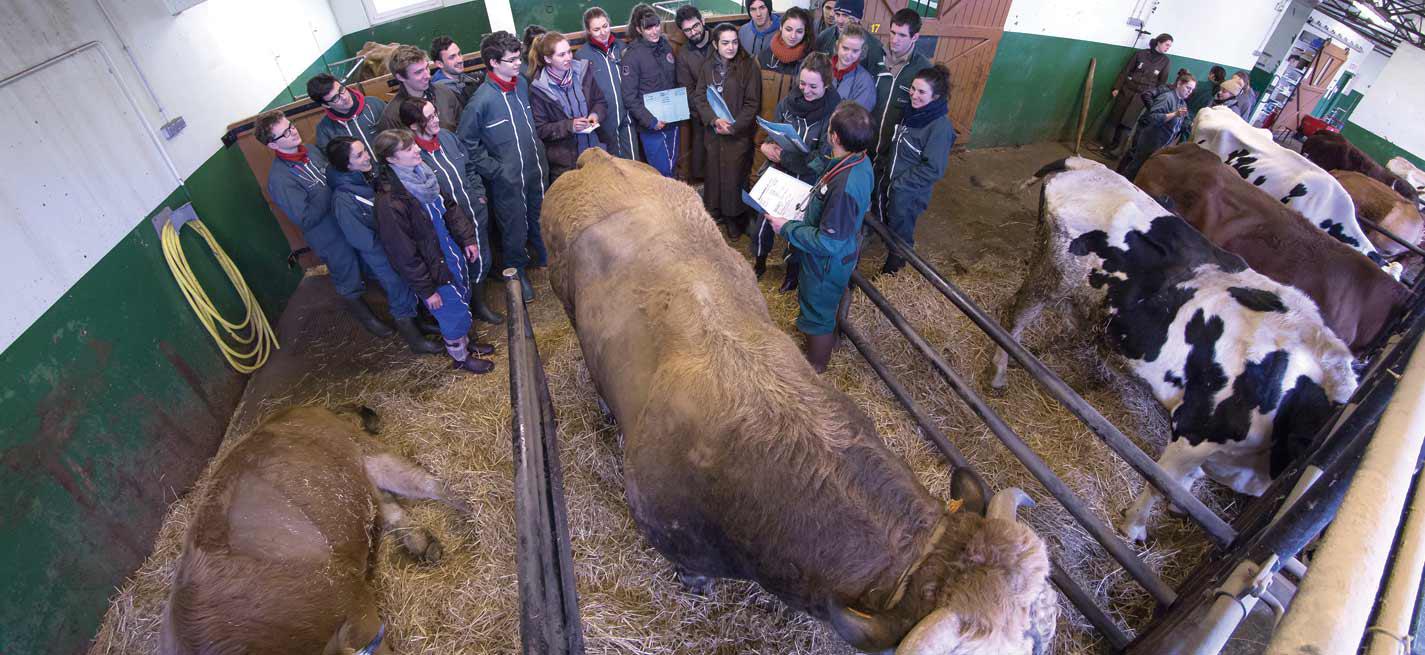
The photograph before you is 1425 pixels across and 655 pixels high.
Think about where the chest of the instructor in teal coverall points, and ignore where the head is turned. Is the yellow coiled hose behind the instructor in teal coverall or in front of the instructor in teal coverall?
in front

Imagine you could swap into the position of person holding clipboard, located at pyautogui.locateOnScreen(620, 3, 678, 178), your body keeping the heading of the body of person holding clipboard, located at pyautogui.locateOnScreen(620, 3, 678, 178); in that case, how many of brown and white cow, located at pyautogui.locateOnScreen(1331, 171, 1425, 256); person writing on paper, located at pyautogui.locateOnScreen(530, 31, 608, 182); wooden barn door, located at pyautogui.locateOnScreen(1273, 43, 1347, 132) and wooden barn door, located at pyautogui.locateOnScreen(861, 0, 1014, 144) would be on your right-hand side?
1

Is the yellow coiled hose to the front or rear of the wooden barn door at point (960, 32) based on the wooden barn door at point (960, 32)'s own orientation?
to the front

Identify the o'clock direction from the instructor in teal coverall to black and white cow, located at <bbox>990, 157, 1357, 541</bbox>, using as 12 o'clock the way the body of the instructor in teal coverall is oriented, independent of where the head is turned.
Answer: The black and white cow is roughly at 6 o'clock from the instructor in teal coverall.

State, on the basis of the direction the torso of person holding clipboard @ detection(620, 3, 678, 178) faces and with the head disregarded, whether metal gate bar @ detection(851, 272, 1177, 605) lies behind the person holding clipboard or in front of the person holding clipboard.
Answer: in front

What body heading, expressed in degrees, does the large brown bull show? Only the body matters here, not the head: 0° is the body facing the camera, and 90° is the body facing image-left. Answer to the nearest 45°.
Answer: approximately 315°

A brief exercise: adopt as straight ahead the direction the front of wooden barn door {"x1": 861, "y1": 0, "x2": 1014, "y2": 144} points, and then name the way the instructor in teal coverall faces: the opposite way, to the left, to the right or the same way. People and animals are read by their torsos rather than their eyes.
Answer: to the right

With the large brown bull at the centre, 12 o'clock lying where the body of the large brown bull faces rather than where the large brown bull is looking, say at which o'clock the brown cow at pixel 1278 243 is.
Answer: The brown cow is roughly at 9 o'clock from the large brown bull.

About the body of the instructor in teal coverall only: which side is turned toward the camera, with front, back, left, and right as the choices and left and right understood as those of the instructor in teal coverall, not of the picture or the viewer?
left

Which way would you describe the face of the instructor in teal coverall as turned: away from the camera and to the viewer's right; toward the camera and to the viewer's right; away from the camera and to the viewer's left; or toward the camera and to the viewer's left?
away from the camera and to the viewer's left

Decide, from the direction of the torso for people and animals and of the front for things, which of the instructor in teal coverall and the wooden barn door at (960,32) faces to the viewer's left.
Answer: the instructor in teal coverall

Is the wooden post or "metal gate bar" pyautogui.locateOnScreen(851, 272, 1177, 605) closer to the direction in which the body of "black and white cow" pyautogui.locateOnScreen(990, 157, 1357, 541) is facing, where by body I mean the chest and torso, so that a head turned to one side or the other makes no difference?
the metal gate bar

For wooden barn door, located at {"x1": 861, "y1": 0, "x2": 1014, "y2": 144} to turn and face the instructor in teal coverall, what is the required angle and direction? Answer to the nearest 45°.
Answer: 0° — it already faces them

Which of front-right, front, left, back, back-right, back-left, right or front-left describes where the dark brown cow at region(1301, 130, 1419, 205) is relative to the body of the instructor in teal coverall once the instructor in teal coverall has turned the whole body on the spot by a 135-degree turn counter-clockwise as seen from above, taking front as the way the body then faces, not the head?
left
